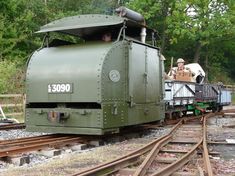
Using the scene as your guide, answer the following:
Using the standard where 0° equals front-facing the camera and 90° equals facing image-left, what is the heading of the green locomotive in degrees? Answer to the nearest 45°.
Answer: approximately 45°

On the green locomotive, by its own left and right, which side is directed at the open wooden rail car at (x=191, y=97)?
back
